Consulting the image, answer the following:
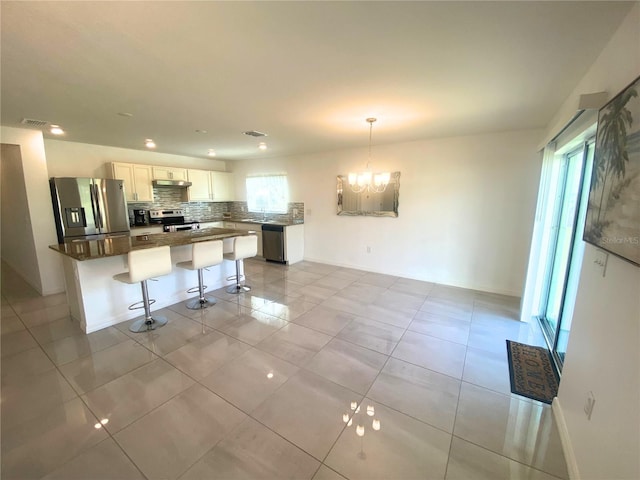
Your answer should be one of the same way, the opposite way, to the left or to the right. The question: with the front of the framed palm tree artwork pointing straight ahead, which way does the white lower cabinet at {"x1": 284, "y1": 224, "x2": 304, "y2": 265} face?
to the left

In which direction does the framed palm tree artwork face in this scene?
to the viewer's left

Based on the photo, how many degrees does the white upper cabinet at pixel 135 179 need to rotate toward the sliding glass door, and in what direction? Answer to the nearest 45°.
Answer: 0° — it already faces it

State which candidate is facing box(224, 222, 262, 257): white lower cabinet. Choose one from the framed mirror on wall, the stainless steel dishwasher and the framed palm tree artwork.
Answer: the framed palm tree artwork

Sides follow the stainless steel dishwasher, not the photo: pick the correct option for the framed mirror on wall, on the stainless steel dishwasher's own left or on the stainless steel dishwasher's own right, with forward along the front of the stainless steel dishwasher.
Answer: on the stainless steel dishwasher's own left

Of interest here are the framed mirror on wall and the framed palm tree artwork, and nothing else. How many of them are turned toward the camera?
1

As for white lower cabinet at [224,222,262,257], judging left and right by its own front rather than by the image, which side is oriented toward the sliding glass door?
left
